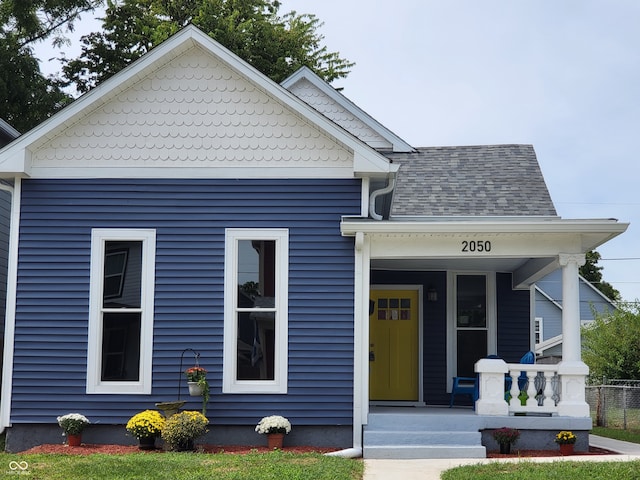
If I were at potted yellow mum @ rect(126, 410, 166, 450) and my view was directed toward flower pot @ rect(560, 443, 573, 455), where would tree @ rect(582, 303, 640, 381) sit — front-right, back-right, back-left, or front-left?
front-left

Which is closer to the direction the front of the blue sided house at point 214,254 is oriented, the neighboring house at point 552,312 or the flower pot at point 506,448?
the flower pot

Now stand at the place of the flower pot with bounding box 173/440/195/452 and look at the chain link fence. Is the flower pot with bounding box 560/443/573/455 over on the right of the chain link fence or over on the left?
right

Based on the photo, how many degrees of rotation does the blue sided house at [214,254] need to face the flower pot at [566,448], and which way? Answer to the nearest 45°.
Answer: approximately 90° to its left

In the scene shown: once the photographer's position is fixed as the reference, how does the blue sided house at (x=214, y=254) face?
facing the viewer

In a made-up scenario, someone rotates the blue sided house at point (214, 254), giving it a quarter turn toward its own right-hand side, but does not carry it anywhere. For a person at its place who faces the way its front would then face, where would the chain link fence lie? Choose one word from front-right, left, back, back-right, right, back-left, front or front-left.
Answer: back-right

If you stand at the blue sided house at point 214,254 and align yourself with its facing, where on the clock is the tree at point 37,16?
The tree is roughly at 5 o'clock from the blue sided house.

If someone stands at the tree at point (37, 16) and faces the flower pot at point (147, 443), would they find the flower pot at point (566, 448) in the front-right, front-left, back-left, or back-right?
front-left

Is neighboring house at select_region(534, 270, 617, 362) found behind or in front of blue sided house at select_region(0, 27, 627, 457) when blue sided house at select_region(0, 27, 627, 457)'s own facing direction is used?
behind
